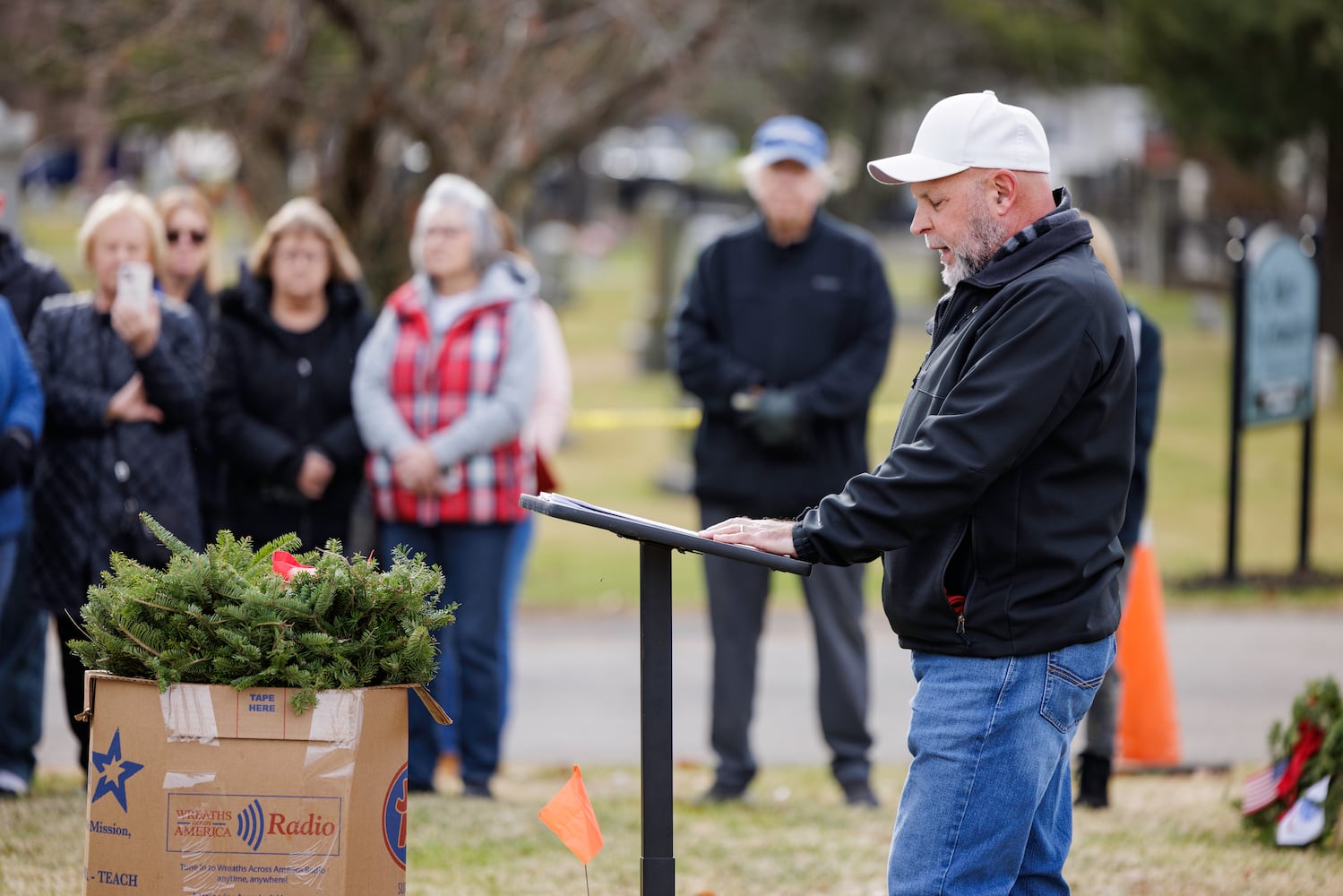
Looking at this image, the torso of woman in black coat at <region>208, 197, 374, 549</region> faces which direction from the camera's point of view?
toward the camera

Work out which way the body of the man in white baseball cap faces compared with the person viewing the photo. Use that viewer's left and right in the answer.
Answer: facing to the left of the viewer

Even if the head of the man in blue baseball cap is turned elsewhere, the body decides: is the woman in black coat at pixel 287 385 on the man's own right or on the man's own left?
on the man's own right

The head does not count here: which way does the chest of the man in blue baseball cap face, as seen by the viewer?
toward the camera

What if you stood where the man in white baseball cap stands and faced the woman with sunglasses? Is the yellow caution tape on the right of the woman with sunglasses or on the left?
right

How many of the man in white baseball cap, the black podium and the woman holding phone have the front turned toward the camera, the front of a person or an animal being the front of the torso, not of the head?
1

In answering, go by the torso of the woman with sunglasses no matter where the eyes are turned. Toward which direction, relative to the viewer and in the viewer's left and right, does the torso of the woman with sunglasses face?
facing the viewer

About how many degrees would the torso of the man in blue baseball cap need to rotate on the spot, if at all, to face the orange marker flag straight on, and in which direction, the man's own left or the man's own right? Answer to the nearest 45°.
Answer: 0° — they already face it

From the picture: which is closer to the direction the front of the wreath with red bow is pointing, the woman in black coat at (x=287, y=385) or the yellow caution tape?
the woman in black coat
